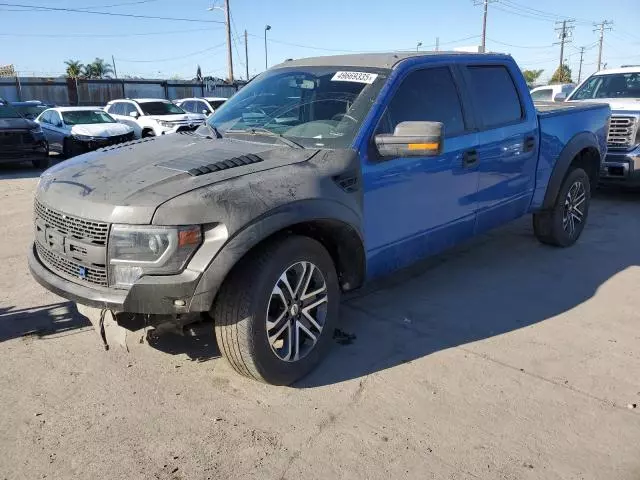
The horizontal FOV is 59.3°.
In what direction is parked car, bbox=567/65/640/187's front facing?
toward the camera

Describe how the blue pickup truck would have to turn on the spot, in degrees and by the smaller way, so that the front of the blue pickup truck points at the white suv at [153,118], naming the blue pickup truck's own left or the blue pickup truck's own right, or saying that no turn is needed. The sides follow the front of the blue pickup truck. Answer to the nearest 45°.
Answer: approximately 135° to the blue pickup truck's own right

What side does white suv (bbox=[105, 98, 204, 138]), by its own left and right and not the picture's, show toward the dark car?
right

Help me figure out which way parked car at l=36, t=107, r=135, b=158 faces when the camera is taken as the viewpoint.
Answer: facing the viewer and to the right of the viewer

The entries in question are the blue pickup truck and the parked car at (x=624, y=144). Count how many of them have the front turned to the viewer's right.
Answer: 0

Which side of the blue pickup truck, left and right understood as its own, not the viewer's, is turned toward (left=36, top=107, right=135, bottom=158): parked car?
right

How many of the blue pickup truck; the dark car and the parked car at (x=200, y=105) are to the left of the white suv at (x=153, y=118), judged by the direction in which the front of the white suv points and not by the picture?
1

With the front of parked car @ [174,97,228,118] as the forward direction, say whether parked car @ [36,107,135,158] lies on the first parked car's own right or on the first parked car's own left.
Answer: on the first parked car's own right

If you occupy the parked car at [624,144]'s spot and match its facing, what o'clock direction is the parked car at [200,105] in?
the parked car at [200,105] is roughly at 4 o'clock from the parked car at [624,144].

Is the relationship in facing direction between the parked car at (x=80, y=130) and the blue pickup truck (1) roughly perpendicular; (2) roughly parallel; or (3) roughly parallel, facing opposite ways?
roughly perpendicular
